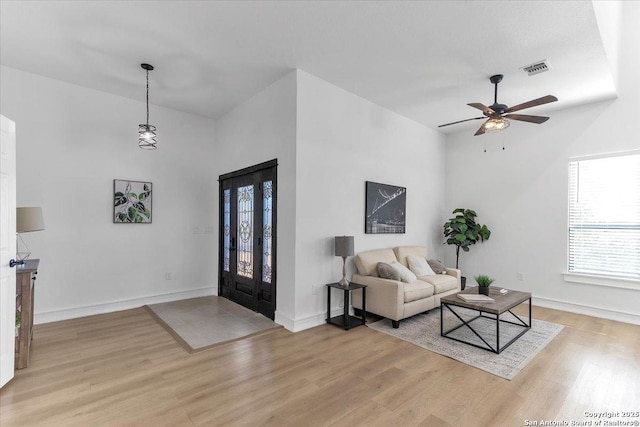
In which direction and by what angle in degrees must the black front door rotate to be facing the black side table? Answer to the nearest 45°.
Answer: approximately 90° to its left

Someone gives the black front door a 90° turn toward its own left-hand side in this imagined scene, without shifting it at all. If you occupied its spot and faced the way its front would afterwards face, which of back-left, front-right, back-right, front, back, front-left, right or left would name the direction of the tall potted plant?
front-left

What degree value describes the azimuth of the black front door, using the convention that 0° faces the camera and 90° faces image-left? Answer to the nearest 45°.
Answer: approximately 45°

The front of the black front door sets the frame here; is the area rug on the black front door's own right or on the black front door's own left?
on the black front door's own left

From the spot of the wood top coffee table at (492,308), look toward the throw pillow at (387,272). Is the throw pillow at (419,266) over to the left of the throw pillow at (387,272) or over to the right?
right

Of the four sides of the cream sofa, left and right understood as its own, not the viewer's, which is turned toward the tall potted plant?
left

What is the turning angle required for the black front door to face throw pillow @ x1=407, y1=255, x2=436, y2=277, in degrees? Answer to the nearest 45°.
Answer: approximately 135° to its left

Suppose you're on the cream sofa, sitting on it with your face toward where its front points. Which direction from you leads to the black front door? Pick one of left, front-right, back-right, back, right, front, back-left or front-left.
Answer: back-right
